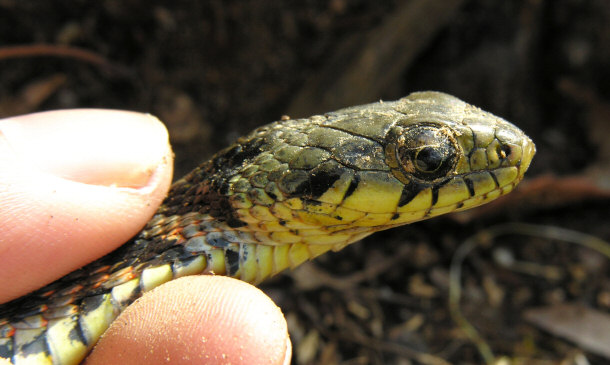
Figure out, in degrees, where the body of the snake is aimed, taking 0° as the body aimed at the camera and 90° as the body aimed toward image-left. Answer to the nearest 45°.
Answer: approximately 270°
